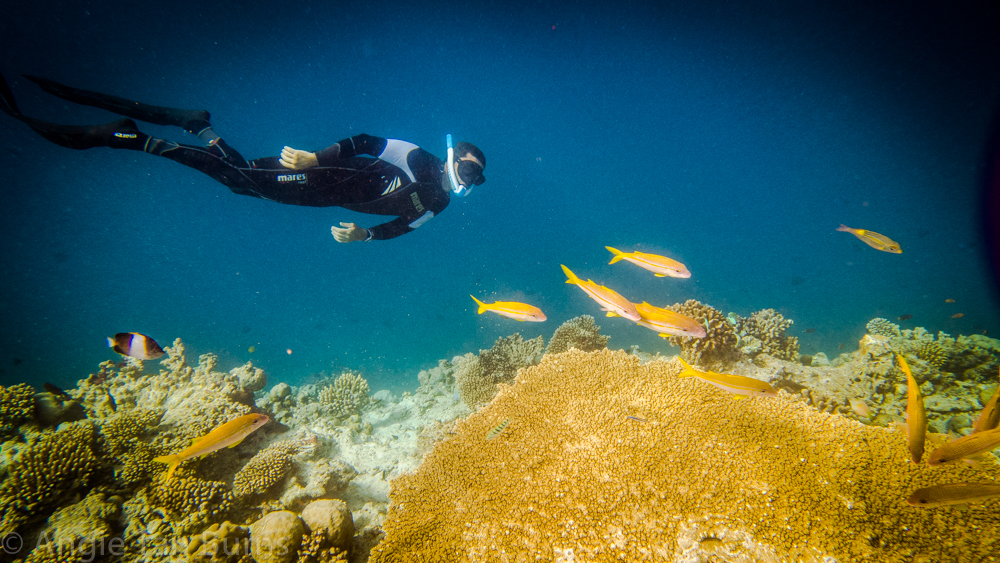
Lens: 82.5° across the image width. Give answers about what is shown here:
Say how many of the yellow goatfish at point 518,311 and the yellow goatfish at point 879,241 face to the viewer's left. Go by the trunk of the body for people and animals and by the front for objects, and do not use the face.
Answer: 0

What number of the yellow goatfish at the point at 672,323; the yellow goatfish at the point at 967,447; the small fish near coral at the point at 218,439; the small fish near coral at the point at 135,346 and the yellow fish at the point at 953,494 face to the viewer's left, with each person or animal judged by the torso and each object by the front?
2

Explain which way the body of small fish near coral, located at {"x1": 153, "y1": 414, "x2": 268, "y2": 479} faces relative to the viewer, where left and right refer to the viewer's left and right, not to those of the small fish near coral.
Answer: facing to the right of the viewer

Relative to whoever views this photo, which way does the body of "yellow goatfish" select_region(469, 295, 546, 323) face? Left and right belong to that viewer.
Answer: facing to the right of the viewer

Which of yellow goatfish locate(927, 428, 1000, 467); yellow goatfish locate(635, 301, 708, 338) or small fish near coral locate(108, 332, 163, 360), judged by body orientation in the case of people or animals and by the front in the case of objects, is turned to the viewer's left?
yellow goatfish locate(927, 428, 1000, 467)

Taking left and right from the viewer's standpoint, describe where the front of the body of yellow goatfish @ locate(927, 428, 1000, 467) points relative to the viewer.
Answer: facing to the left of the viewer

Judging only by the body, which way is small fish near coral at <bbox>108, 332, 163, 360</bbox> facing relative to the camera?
to the viewer's right

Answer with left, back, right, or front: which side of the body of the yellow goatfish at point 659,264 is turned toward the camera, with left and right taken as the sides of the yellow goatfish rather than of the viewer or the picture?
right

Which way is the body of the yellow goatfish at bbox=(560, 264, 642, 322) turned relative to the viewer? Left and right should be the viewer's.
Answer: facing to the right of the viewer

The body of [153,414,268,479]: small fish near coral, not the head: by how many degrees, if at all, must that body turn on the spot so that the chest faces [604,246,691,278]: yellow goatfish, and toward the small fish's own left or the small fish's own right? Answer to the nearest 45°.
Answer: approximately 45° to the small fish's own right

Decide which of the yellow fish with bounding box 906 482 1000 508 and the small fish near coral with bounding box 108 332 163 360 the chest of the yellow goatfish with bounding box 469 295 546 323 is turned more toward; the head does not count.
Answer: the yellow fish

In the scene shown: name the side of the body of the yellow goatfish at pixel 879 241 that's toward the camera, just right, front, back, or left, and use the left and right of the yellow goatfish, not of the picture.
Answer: right

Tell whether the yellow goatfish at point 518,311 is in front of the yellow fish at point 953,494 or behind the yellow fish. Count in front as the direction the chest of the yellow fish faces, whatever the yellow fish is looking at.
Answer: in front
